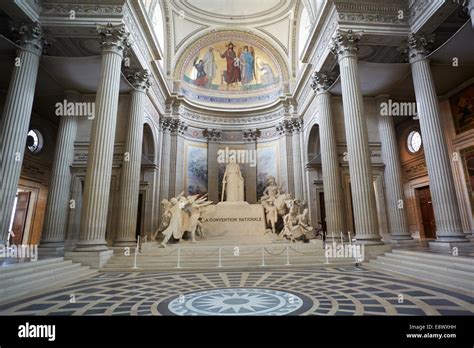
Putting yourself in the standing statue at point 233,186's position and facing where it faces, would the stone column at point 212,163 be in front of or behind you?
behind

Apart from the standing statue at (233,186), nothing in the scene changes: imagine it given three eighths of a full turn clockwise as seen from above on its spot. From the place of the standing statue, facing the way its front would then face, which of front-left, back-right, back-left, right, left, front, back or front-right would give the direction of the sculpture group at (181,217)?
left

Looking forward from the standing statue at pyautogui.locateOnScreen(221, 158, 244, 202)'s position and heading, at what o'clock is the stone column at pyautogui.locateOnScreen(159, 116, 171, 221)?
The stone column is roughly at 4 o'clock from the standing statue.

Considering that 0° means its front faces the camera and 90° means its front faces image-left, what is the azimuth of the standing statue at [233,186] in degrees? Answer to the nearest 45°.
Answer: approximately 0°

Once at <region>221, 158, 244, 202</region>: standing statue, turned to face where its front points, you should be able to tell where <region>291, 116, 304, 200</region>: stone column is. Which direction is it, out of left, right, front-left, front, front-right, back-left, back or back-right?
back-left

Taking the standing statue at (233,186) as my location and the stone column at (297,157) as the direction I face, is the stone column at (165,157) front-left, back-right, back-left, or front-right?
back-left

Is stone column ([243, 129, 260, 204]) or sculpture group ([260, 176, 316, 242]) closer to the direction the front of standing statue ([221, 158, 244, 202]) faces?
the sculpture group

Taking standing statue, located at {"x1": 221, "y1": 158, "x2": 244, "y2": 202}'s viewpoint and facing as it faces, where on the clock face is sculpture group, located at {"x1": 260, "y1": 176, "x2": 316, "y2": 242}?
The sculpture group is roughly at 10 o'clock from the standing statue.

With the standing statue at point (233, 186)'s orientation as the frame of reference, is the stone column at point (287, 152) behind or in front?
behind

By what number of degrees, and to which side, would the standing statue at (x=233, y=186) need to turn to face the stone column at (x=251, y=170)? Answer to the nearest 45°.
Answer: approximately 180°
